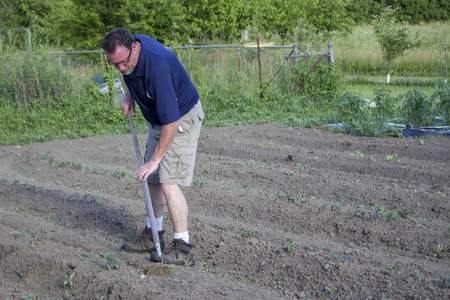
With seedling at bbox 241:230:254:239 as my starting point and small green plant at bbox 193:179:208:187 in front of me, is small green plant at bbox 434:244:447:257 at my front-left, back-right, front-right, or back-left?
back-right

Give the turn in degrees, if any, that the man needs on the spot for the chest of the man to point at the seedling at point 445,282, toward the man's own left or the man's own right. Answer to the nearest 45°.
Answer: approximately 90° to the man's own left

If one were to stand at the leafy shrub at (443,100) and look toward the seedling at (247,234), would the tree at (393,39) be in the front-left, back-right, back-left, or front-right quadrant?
back-right

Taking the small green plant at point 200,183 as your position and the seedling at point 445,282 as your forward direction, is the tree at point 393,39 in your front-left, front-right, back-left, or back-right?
back-left

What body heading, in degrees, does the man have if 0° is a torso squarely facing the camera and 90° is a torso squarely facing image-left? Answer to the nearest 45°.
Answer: approximately 45°

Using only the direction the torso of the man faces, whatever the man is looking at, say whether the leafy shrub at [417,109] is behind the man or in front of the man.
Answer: behind

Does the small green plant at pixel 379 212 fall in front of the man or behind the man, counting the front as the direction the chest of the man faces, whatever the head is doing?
behind

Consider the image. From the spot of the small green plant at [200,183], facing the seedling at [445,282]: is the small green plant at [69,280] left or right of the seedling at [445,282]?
right

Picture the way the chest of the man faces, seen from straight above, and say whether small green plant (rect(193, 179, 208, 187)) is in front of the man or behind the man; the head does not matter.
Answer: behind

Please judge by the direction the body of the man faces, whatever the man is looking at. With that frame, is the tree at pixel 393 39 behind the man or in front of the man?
behind
